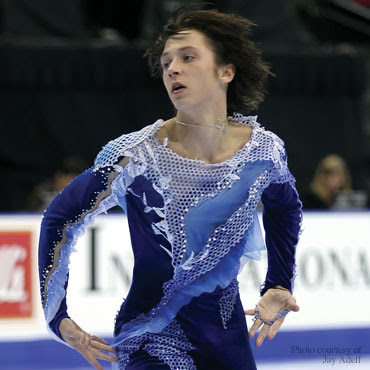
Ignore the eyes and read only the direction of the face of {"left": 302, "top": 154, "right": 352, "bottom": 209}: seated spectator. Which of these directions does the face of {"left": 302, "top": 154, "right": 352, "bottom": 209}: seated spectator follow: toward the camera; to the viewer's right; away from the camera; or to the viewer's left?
toward the camera

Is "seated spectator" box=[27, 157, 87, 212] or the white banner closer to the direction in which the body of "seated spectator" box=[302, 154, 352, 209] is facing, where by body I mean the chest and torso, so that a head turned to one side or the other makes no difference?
the white banner

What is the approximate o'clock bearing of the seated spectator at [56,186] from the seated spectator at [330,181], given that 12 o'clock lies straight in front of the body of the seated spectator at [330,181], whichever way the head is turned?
the seated spectator at [56,186] is roughly at 4 o'clock from the seated spectator at [330,181].

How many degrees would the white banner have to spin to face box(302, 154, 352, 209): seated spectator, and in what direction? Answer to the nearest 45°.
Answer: approximately 135° to its left

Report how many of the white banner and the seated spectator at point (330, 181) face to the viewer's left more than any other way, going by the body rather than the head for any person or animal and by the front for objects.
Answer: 0

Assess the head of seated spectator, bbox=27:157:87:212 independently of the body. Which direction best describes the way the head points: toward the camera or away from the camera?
toward the camera

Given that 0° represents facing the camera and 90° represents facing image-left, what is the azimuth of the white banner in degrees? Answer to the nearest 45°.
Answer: approximately 0°
